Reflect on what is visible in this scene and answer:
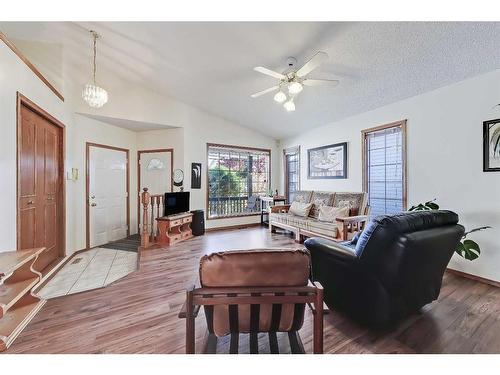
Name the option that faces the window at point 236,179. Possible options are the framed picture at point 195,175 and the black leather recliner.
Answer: the black leather recliner

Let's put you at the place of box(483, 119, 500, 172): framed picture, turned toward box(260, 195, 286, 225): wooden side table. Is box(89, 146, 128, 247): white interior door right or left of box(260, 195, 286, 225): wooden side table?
left

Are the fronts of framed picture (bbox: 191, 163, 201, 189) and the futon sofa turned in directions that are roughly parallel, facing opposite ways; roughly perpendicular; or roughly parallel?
roughly perpendicular

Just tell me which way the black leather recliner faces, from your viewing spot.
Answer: facing away from the viewer and to the left of the viewer

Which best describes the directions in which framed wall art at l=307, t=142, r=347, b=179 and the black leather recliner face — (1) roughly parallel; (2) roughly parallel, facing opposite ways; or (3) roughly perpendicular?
roughly perpendicular

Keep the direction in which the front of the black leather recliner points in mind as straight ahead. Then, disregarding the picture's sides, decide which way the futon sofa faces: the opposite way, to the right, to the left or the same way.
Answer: to the left

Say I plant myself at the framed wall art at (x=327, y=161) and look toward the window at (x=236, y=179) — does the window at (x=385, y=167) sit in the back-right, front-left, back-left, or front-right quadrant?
back-left

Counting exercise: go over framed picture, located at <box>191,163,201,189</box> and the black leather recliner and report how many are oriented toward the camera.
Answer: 1

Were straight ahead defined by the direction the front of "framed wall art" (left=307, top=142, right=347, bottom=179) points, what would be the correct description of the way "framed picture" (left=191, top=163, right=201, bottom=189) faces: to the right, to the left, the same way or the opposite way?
to the left

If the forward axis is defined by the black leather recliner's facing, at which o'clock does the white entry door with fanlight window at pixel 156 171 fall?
The white entry door with fanlight window is roughly at 11 o'clock from the black leather recliner.
